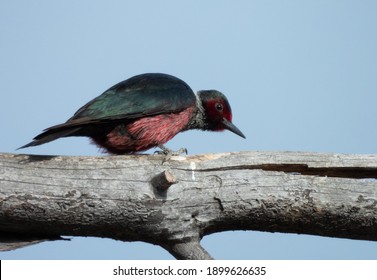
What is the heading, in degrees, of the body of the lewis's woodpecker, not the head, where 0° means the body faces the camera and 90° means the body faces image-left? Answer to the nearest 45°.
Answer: approximately 270°
